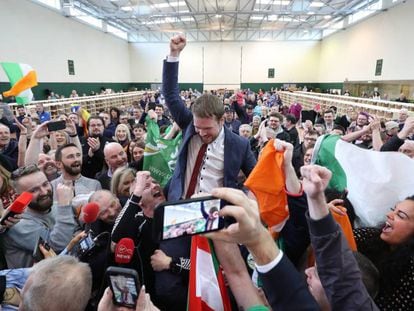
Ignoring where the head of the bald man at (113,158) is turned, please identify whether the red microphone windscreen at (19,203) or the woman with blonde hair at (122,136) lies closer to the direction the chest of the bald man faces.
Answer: the red microphone windscreen

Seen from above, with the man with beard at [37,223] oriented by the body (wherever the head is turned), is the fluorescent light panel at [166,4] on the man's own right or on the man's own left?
on the man's own left

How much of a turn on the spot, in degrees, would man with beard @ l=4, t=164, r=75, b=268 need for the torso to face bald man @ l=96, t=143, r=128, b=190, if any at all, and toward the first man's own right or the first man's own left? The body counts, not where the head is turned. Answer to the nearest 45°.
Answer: approximately 90° to the first man's own left

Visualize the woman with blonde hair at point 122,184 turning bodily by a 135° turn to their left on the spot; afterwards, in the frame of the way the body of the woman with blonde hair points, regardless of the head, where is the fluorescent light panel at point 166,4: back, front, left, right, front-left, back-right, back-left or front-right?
front

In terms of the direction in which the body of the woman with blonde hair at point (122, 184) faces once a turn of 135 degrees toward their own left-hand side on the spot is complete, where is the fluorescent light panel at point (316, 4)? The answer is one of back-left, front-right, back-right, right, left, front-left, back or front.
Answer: front-right

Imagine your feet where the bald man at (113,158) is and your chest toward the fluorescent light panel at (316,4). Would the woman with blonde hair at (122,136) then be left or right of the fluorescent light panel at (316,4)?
left

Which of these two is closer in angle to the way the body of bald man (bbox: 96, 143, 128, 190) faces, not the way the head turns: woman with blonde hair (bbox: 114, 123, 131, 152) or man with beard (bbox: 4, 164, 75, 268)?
the man with beard
